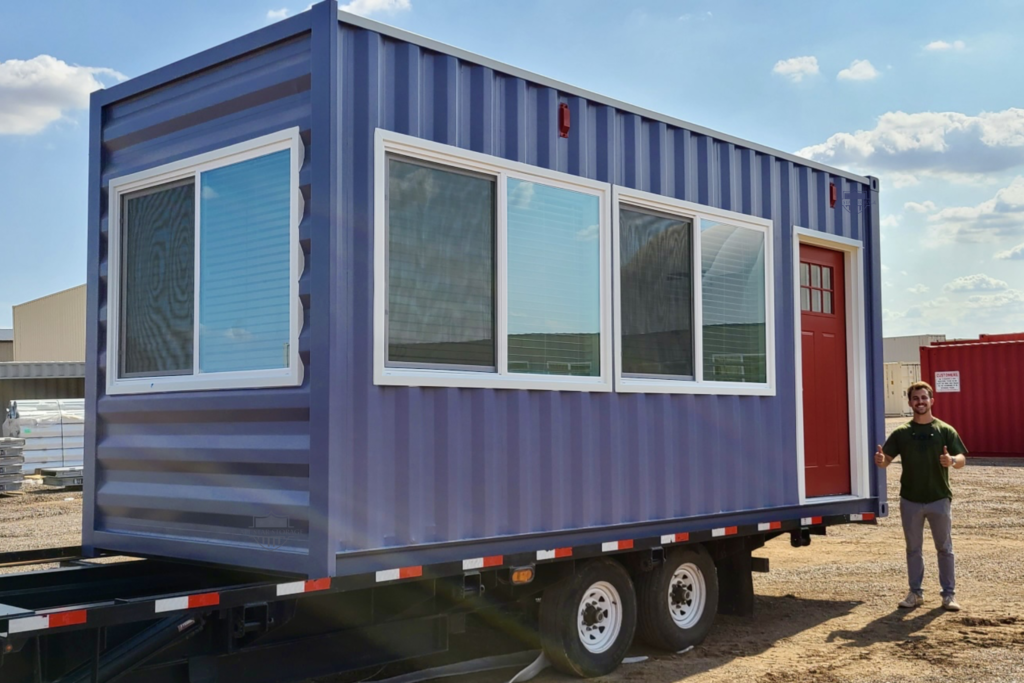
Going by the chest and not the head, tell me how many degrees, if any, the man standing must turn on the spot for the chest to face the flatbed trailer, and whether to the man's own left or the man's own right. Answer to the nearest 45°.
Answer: approximately 45° to the man's own right

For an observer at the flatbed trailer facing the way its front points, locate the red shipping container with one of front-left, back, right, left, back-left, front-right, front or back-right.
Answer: back

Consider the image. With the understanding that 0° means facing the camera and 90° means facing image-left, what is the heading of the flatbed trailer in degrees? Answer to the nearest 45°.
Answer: approximately 45°

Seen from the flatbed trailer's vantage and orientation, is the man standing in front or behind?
behind

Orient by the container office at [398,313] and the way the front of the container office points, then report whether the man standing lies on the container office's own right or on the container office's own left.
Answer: on the container office's own left

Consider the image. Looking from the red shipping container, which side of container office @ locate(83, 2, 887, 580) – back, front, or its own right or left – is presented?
left

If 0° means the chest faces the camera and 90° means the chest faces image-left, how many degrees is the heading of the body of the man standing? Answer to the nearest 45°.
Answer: approximately 0°
